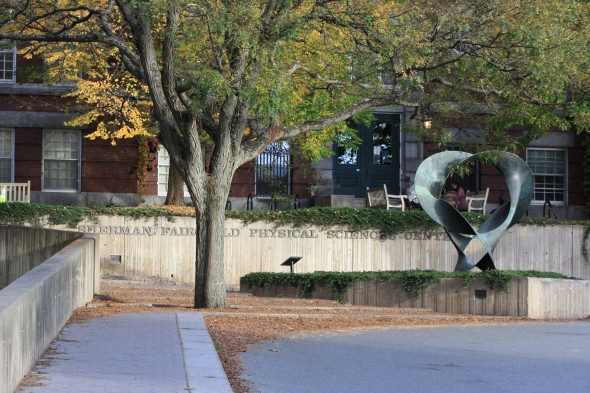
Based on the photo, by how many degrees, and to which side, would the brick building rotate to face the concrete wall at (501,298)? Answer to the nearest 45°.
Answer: approximately 45° to its left

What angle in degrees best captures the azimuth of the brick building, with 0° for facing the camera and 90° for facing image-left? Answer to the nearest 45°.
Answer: approximately 0°

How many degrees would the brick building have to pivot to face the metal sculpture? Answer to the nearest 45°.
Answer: approximately 45° to its left

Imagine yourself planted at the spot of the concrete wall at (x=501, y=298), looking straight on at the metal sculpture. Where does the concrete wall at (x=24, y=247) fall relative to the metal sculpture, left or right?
left

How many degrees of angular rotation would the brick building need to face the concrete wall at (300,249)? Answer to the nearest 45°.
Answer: approximately 45° to its left

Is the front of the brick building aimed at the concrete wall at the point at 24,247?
yes

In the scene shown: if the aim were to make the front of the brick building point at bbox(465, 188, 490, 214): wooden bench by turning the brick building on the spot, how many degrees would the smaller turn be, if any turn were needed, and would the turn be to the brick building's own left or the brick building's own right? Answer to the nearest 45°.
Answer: approximately 90° to the brick building's own left
